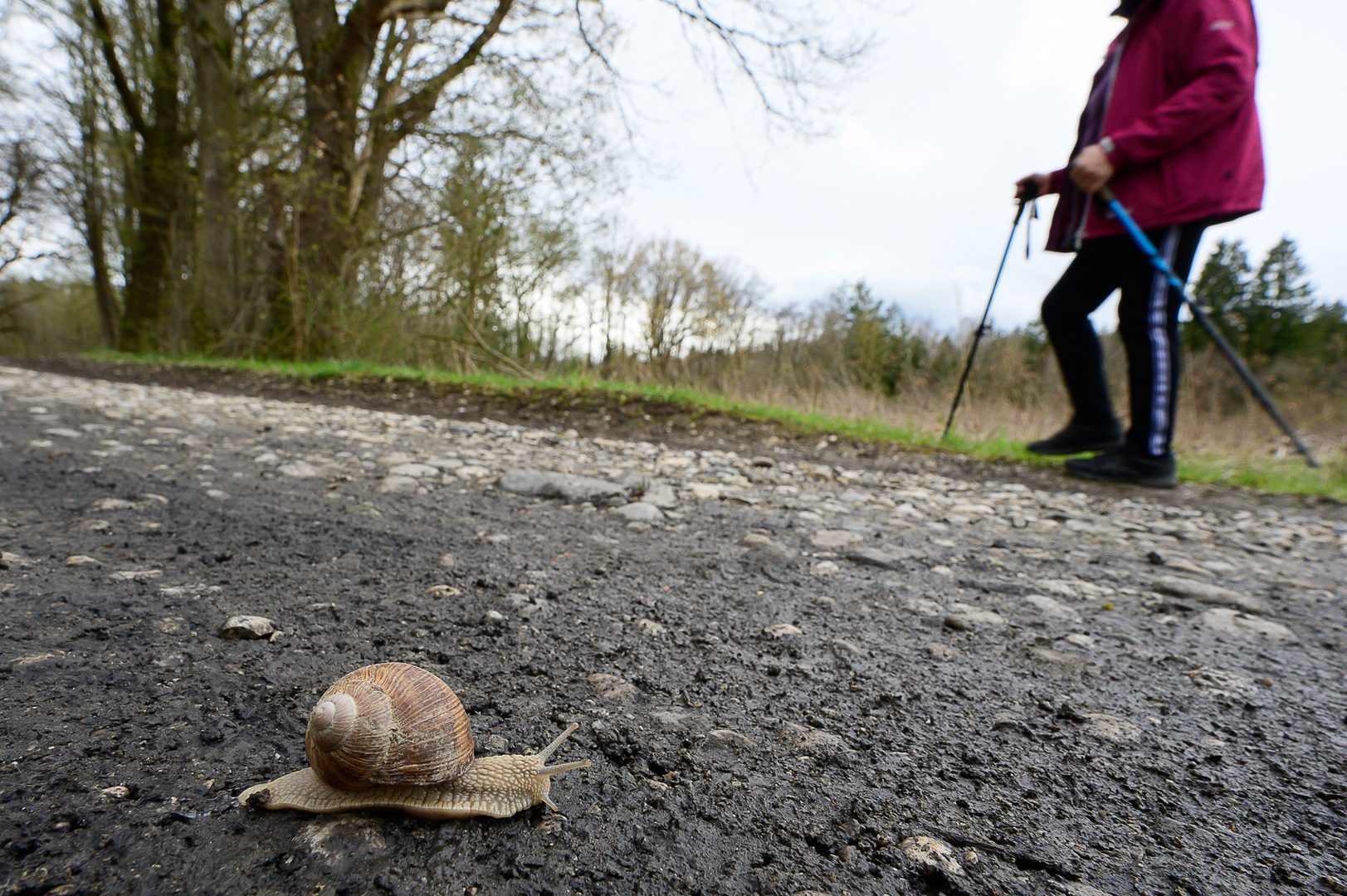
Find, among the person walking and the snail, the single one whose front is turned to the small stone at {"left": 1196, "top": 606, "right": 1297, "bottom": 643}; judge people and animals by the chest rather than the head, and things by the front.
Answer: the snail

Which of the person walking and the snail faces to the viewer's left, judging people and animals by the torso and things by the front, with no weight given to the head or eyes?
the person walking

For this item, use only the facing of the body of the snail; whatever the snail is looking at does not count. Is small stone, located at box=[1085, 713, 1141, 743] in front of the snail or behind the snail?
in front

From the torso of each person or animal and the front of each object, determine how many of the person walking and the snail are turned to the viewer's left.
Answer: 1

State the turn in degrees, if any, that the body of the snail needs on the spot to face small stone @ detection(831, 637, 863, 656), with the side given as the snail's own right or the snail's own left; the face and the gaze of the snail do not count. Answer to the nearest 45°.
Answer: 0° — it already faces it

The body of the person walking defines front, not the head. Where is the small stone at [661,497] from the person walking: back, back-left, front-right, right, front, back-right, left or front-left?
front-left

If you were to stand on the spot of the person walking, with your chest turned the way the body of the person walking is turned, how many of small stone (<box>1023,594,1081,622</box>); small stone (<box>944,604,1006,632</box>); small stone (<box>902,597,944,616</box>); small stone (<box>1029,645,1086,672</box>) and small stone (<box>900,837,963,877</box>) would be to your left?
5

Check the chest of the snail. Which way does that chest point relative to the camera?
to the viewer's right

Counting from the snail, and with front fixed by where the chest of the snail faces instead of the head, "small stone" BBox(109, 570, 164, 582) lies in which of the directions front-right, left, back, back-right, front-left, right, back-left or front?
back-left

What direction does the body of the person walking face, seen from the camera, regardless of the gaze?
to the viewer's left

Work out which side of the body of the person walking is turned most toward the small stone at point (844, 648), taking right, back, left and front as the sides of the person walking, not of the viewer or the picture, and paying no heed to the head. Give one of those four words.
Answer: left

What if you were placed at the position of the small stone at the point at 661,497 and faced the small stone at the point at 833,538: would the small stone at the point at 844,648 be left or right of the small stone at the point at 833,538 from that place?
right

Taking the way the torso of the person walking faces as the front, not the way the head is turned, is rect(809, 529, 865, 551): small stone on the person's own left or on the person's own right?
on the person's own left
